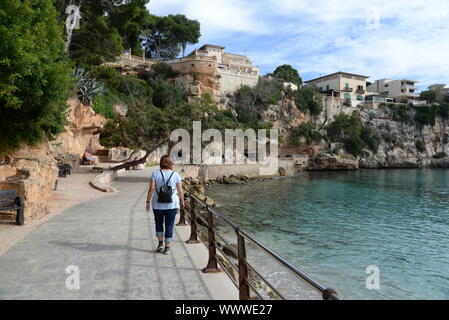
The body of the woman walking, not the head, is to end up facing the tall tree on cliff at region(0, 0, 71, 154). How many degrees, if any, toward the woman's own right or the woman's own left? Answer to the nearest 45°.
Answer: approximately 45° to the woman's own left

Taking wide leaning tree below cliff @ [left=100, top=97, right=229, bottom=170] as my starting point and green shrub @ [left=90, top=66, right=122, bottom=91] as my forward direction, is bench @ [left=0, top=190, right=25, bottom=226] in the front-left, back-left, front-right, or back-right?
back-left

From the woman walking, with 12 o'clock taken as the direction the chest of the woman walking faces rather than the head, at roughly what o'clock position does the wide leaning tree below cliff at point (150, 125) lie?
The wide leaning tree below cliff is roughly at 12 o'clock from the woman walking.

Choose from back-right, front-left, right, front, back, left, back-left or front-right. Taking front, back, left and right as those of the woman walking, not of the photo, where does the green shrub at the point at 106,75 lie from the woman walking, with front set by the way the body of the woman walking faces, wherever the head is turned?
front

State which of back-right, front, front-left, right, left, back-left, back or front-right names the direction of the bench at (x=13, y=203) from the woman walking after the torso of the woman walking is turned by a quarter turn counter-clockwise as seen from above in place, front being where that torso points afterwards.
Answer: front-right

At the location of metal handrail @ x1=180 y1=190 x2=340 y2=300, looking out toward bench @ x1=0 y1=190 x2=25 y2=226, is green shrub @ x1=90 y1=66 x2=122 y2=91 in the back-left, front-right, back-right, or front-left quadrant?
front-right

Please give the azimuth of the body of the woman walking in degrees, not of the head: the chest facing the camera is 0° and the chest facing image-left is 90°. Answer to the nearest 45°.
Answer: approximately 180°

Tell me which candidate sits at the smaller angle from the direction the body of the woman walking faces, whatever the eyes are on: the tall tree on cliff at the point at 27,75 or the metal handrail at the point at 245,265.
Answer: the tall tree on cliff

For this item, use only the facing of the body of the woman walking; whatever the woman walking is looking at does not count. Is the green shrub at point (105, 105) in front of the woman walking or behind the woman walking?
in front
